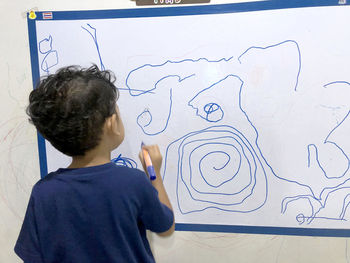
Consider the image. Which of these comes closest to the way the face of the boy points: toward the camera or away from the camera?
away from the camera

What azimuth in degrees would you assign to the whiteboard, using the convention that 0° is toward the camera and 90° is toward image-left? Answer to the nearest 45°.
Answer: approximately 0°
